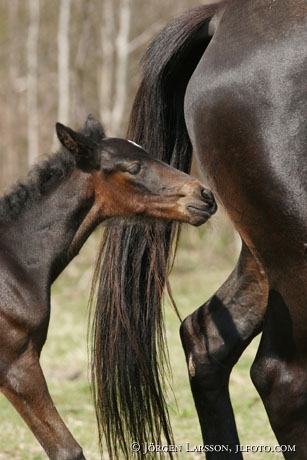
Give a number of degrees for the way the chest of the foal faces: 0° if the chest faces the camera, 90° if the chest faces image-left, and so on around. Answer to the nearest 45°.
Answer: approximately 270°

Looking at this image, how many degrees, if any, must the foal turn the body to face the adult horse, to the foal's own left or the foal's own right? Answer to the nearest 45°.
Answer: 0° — it already faces it

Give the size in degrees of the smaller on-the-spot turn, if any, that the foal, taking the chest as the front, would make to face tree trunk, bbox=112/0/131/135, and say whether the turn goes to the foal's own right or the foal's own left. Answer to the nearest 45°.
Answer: approximately 90° to the foal's own left

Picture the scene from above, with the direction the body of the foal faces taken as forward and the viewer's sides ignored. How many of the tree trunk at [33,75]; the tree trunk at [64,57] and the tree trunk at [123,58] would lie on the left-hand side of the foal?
3

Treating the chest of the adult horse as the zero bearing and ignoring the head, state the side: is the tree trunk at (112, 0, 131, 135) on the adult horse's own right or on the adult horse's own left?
on the adult horse's own left

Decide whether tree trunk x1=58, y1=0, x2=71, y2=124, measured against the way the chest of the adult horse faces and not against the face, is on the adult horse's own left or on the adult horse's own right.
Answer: on the adult horse's own left

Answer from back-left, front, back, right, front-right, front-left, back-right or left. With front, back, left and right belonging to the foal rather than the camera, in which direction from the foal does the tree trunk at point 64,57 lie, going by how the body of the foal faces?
left

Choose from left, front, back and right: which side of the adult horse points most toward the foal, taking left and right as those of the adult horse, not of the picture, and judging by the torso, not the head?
back

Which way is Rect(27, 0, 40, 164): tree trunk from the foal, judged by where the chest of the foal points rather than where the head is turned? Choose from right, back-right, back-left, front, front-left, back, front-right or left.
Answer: left
